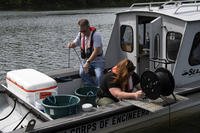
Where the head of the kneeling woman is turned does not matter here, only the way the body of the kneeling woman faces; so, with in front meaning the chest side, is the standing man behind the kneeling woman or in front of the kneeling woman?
behind

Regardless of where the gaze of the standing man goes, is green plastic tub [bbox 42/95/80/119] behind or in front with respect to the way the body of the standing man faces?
in front

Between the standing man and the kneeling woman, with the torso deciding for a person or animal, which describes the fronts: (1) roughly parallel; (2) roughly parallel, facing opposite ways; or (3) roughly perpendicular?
roughly perpendicular

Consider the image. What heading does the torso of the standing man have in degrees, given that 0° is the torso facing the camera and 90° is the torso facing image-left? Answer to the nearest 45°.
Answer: approximately 45°

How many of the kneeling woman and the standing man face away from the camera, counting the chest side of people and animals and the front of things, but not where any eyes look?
0

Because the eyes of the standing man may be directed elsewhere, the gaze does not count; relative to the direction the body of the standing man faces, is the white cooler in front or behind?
in front

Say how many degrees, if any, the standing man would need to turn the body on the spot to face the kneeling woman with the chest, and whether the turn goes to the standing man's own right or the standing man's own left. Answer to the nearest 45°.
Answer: approximately 45° to the standing man's own left
